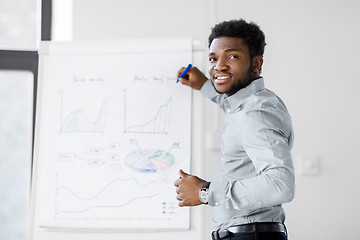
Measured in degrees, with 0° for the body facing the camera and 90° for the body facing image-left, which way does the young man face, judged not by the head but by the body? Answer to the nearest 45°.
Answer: approximately 90°
